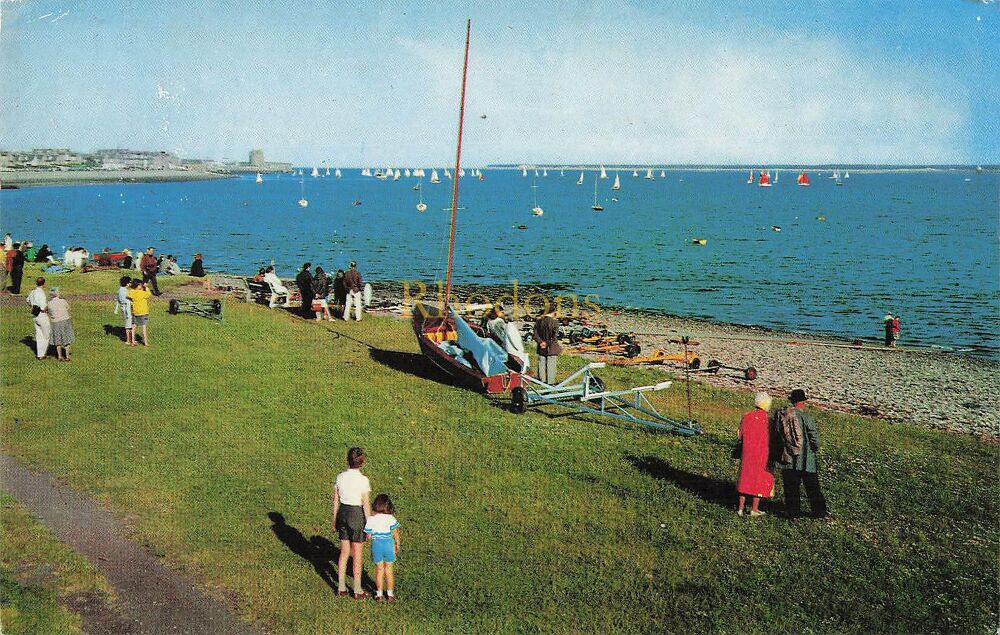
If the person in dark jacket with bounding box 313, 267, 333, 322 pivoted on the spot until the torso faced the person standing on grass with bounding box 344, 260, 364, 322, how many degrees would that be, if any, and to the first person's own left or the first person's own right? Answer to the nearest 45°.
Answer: approximately 90° to the first person's own right

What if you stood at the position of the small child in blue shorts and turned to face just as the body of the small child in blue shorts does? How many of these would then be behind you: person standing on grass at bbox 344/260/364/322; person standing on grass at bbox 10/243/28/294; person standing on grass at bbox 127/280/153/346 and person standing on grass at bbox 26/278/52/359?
0

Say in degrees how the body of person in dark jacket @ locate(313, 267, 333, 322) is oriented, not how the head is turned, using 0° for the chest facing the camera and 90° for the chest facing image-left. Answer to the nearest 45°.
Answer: approximately 180°

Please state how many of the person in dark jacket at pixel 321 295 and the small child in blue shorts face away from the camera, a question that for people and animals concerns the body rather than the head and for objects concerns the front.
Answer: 2

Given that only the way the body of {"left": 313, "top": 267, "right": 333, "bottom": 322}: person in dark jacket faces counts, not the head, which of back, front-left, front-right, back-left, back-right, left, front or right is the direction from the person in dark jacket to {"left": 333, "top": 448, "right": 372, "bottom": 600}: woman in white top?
back

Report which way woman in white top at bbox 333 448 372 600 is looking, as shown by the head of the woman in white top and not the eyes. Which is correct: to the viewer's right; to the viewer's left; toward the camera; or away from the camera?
away from the camera

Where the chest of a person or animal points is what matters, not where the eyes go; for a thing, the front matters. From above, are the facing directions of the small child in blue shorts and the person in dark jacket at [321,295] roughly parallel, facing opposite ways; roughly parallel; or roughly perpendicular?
roughly parallel

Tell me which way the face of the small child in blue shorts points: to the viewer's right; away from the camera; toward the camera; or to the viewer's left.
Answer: away from the camera

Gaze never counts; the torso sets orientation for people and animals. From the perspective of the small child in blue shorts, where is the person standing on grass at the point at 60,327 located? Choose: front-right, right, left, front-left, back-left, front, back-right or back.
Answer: front-left

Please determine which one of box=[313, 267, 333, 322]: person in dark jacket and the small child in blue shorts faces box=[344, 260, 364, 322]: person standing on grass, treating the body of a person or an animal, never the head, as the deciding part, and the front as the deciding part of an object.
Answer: the small child in blue shorts

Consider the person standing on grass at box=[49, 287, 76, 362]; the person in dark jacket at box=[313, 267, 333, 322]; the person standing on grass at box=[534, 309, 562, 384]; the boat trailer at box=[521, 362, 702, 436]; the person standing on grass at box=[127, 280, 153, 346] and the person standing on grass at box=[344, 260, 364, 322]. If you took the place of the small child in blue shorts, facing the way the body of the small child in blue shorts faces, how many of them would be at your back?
0

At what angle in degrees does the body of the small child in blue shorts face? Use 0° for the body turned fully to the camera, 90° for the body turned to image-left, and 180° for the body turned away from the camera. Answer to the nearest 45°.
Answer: approximately 180°

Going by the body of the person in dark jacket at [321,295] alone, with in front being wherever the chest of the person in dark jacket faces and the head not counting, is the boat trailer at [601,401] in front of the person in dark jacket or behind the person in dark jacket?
behind

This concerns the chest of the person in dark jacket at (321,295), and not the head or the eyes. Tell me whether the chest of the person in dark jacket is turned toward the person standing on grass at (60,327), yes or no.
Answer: no

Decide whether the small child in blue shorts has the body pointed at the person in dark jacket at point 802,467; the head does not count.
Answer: no

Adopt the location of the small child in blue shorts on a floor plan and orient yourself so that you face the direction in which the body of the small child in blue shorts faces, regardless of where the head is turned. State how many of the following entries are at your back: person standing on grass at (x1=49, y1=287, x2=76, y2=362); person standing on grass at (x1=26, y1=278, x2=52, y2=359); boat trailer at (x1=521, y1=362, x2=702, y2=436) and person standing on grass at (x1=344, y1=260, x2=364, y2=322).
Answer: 0

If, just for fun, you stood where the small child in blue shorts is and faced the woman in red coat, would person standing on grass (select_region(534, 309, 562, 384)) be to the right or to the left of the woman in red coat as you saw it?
left
